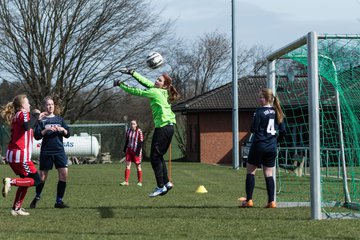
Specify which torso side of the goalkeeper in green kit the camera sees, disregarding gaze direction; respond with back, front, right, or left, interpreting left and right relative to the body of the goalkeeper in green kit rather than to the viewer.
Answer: left

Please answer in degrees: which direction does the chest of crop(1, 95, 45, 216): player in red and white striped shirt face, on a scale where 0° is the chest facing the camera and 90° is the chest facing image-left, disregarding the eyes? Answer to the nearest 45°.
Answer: approximately 270°

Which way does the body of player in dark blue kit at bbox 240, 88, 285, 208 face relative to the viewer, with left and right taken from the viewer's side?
facing away from the viewer and to the left of the viewer

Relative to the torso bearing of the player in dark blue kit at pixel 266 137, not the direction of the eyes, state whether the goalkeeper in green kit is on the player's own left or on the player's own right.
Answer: on the player's own left

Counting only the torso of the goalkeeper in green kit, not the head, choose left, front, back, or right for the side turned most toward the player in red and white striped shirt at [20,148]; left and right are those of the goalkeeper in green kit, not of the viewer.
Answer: front

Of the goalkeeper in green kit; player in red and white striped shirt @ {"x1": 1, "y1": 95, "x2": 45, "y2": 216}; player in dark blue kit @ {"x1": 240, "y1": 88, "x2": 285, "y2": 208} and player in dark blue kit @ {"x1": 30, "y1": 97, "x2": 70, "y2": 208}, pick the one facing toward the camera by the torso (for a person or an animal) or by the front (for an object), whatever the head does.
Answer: player in dark blue kit @ {"x1": 30, "y1": 97, "x2": 70, "y2": 208}

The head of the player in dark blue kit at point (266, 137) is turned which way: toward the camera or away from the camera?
away from the camera

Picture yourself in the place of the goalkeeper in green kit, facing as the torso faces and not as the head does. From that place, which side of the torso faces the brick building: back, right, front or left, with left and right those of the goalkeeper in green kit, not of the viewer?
right

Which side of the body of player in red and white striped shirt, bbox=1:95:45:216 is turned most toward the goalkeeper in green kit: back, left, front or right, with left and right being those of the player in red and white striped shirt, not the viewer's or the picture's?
front

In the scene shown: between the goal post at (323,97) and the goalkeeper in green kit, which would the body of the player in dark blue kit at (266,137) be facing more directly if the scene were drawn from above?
the goalkeeper in green kit

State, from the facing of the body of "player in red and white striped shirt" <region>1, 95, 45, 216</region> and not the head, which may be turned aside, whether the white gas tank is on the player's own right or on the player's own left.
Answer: on the player's own left
